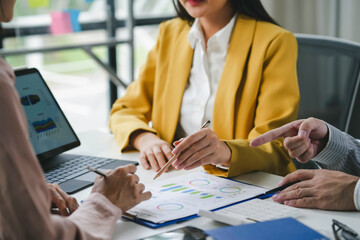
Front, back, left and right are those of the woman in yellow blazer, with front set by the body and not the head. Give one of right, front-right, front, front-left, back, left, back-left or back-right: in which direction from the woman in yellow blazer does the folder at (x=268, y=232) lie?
front-left

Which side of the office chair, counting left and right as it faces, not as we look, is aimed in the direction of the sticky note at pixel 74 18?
right

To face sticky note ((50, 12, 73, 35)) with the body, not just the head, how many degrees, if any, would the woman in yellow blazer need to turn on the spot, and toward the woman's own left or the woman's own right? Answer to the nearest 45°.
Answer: approximately 90° to the woman's own right

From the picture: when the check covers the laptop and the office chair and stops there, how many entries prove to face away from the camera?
0

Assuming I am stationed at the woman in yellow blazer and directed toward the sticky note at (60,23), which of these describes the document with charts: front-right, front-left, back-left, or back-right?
back-left

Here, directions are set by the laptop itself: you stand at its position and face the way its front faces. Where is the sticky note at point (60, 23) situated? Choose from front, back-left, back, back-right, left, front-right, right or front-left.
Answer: back-left

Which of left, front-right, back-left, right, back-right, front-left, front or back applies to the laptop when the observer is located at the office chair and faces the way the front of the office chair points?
front

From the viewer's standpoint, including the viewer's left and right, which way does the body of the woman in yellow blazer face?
facing the viewer and to the left of the viewer

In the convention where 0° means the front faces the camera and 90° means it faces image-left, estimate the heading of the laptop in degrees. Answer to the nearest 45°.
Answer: approximately 315°

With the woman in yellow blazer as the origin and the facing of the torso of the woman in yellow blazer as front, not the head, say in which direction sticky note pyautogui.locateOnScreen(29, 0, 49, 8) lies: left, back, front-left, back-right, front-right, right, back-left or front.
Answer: right
